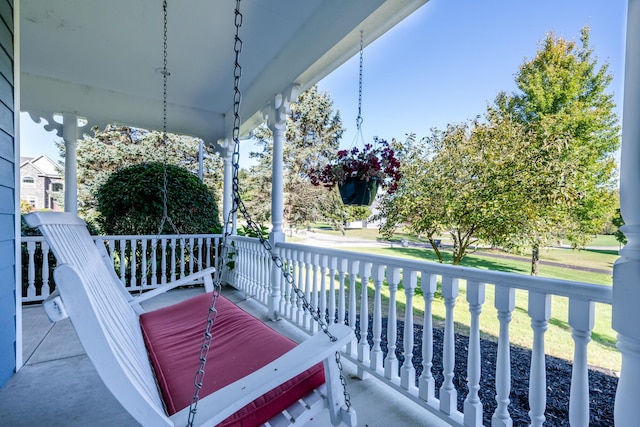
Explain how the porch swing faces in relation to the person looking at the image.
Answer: facing away from the viewer and to the right of the viewer

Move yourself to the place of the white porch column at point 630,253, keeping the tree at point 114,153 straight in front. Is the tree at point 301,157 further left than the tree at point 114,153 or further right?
right

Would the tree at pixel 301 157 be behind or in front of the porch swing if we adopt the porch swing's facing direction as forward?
in front
